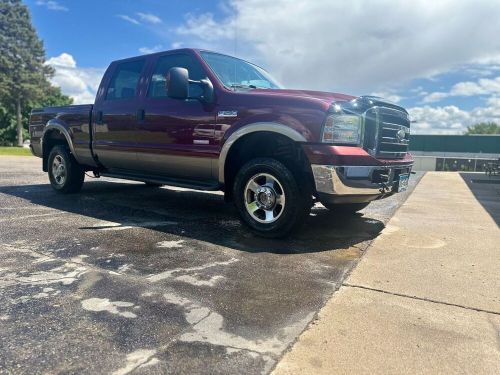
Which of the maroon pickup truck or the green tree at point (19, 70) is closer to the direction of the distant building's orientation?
the maroon pickup truck

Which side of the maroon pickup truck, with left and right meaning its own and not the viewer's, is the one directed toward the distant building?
left

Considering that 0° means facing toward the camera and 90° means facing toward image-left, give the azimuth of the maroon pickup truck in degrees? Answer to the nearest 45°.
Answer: approximately 315°

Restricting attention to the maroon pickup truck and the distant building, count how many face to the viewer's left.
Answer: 0

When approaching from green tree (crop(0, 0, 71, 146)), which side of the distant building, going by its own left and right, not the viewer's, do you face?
right

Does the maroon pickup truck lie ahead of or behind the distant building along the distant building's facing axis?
ahead

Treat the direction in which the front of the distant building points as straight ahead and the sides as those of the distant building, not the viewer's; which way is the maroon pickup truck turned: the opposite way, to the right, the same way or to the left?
to the left

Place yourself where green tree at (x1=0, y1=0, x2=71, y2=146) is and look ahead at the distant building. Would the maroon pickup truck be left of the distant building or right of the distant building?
right

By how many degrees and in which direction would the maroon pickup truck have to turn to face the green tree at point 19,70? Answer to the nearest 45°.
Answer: approximately 180°
